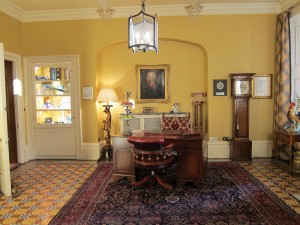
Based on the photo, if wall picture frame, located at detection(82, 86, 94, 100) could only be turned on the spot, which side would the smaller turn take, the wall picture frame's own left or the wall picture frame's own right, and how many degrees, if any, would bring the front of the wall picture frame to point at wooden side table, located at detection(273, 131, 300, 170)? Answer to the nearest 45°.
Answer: approximately 45° to the wall picture frame's own left

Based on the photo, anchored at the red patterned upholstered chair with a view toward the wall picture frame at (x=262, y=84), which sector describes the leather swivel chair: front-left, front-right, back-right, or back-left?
back-right

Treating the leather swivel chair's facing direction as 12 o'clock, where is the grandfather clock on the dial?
The grandfather clock is roughly at 12 o'clock from the leather swivel chair.

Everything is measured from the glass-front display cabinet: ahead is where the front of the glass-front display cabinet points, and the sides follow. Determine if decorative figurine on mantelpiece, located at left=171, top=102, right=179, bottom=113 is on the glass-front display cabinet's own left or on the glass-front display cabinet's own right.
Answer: on the glass-front display cabinet's own left

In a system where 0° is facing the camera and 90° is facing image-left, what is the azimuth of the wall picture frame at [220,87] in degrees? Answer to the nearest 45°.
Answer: approximately 0°

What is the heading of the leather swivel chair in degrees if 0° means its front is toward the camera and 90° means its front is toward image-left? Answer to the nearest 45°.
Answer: approximately 225°

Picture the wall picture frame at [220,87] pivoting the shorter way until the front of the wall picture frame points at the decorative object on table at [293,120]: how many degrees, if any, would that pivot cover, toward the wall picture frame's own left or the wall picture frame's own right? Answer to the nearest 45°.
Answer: approximately 45° to the wall picture frame's own left
